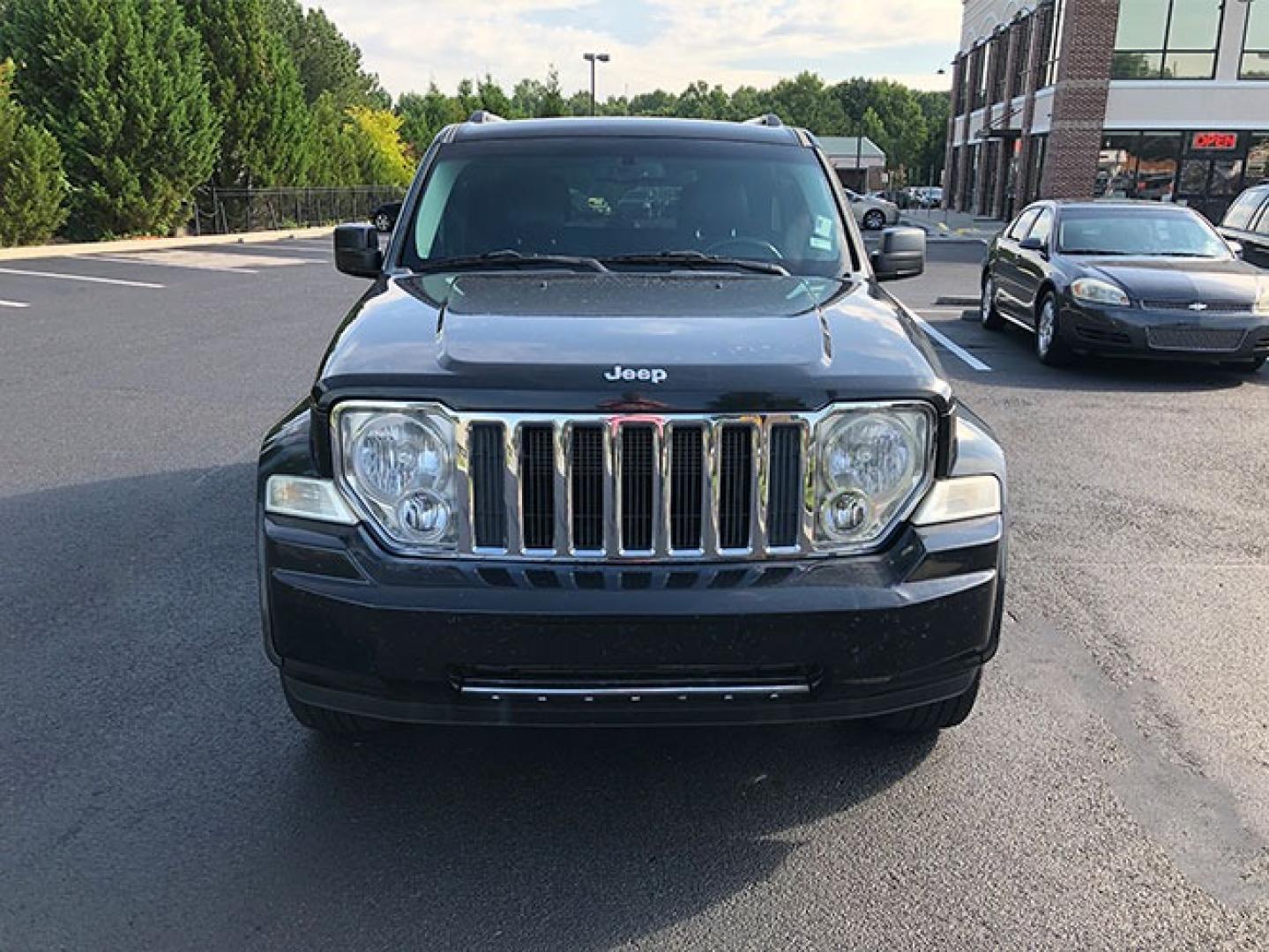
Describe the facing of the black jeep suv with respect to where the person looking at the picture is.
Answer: facing the viewer

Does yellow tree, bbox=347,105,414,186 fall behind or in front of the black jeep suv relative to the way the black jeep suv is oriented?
behind

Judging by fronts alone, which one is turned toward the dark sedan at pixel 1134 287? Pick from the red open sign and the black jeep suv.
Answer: the red open sign

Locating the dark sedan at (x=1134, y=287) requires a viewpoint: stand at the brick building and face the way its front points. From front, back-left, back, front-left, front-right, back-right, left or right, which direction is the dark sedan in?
front

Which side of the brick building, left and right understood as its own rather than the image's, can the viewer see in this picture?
front

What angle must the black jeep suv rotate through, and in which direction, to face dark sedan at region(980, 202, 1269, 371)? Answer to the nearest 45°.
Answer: approximately 135° to its left

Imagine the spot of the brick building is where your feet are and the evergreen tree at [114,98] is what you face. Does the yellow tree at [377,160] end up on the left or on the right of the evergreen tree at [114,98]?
right

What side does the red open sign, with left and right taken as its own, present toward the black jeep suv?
front
